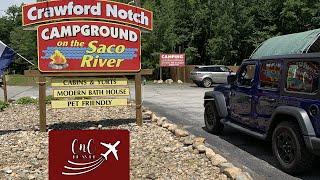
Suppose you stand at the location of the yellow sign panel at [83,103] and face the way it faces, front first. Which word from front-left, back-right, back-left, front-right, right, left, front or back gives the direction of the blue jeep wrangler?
front-left

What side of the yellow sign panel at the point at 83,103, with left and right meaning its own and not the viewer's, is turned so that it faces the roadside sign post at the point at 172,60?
back

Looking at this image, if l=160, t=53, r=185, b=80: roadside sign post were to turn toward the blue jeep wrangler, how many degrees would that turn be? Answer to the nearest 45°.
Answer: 0° — it already faces it

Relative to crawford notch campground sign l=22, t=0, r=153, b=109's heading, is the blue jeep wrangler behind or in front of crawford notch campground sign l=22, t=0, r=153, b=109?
in front

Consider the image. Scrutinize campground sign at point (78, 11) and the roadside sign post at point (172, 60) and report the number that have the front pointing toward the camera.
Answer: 2

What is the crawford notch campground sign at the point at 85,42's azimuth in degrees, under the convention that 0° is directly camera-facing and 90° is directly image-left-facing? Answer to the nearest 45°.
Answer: approximately 0°
